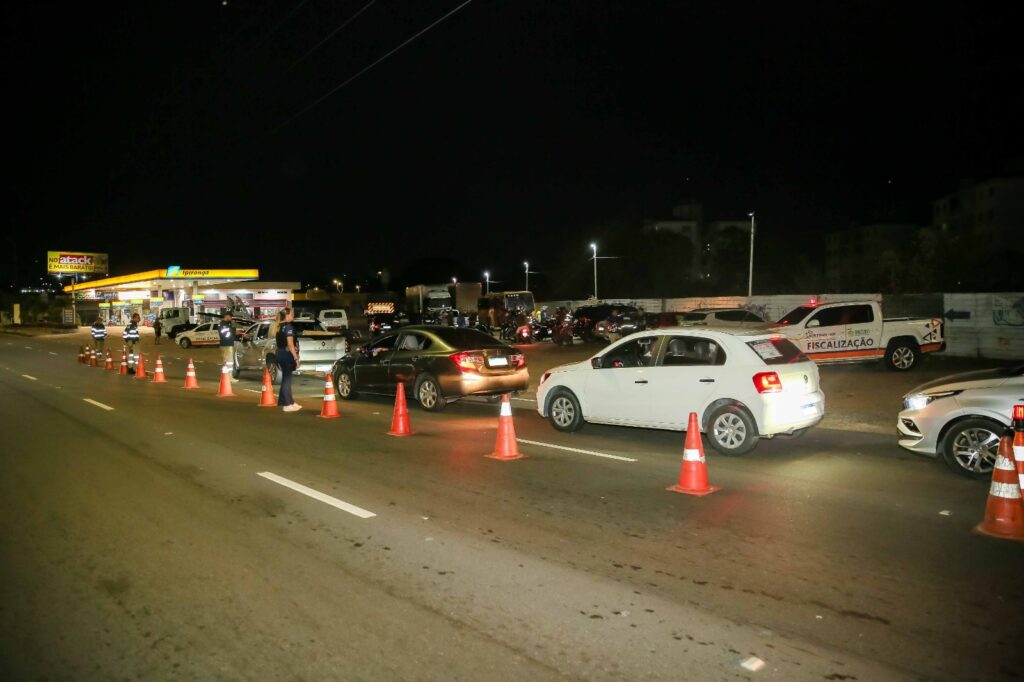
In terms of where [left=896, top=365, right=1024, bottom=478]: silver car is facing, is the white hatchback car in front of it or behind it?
in front

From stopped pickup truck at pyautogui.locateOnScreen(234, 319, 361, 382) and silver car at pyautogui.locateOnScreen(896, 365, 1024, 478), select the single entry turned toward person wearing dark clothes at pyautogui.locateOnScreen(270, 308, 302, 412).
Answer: the silver car

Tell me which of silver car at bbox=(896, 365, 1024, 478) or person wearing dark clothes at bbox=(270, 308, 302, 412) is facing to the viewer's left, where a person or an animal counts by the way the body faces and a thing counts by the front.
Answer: the silver car

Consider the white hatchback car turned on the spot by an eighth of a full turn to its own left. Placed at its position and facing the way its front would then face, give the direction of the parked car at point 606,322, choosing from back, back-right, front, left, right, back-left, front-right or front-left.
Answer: right

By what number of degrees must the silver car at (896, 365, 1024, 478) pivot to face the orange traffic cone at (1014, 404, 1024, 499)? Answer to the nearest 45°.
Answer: approximately 90° to its left

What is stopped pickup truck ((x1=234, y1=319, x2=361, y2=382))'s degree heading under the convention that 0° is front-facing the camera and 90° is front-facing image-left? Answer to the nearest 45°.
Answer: approximately 135°

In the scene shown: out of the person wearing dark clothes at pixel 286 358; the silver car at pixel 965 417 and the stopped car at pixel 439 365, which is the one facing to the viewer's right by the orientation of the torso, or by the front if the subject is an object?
the person wearing dark clothes

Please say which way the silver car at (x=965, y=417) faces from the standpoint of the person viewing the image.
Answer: facing to the left of the viewer

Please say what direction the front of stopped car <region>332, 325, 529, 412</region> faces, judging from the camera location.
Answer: facing away from the viewer and to the left of the viewer

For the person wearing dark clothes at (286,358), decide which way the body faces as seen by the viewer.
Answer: to the viewer's right

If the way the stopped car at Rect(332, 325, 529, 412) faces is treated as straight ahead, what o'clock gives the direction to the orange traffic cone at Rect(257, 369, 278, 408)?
The orange traffic cone is roughly at 11 o'clock from the stopped car.
